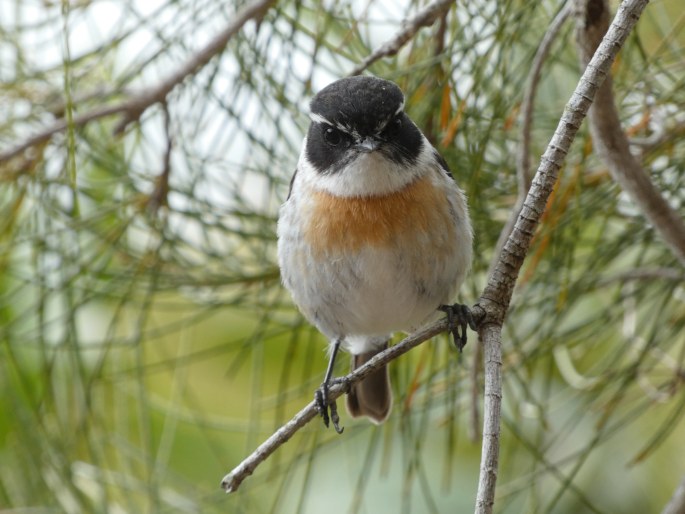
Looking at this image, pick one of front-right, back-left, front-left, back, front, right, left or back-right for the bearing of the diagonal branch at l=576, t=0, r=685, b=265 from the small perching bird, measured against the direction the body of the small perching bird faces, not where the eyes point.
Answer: back-left

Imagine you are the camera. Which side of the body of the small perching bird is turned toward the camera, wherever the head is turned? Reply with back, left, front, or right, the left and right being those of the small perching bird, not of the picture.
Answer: front

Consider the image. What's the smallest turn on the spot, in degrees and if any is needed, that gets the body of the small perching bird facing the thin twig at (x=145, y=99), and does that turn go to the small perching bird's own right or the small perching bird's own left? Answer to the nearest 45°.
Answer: approximately 90° to the small perching bird's own right
